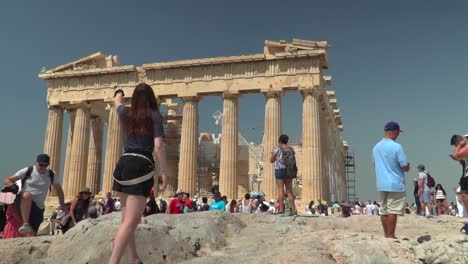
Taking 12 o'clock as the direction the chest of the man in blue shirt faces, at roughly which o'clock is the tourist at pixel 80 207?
The tourist is roughly at 8 o'clock from the man in blue shirt.

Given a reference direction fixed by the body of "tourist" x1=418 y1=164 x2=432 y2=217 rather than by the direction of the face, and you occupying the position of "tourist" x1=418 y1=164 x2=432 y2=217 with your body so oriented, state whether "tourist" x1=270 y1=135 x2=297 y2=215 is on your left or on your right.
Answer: on your left

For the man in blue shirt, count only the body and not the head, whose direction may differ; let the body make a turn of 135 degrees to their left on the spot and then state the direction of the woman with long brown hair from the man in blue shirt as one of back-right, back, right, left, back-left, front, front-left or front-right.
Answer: front-left

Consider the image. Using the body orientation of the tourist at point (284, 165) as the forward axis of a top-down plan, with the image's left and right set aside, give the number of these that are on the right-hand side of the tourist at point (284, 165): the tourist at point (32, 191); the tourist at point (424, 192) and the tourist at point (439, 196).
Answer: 2

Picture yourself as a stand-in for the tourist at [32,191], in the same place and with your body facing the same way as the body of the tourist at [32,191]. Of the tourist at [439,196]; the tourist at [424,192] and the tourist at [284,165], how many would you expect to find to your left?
3

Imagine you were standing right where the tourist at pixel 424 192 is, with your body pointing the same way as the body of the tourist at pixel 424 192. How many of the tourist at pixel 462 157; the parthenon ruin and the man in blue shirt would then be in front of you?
1

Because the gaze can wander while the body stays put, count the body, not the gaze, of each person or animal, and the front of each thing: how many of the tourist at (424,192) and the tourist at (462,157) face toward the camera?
0

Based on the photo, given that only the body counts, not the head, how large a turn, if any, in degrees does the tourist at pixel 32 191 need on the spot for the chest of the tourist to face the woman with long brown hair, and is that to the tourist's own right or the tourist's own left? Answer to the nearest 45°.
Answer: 0° — they already face them

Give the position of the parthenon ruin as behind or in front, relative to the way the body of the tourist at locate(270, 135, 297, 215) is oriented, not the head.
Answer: in front

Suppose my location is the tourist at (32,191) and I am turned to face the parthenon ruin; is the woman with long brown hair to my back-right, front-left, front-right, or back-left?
back-right

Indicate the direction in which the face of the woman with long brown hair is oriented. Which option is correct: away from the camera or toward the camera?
away from the camera

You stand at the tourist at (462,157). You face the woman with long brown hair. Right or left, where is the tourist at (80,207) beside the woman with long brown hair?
right

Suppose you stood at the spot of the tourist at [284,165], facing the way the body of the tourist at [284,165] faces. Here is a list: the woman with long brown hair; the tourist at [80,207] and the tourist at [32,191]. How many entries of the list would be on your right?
0

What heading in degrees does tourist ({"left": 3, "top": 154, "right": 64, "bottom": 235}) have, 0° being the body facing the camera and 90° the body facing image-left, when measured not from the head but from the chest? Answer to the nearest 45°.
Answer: approximately 0°

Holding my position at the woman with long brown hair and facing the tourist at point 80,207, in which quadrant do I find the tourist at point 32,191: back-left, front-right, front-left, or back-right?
front-left

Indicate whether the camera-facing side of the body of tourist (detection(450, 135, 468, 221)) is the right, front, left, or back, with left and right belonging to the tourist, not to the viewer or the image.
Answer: left

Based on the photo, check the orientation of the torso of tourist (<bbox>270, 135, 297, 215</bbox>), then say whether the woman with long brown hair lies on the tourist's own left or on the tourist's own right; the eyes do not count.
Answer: on the tourist's own left

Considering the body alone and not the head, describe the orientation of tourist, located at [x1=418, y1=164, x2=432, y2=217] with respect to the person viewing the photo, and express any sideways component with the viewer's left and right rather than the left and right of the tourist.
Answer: facing away from the viewer and to the left of the viewer

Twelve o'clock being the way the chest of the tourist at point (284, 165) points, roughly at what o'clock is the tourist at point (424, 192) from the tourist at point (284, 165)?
the tourist at point (424, 192) is roughly at 3 o'clock from the tourist at point (284, 165).
